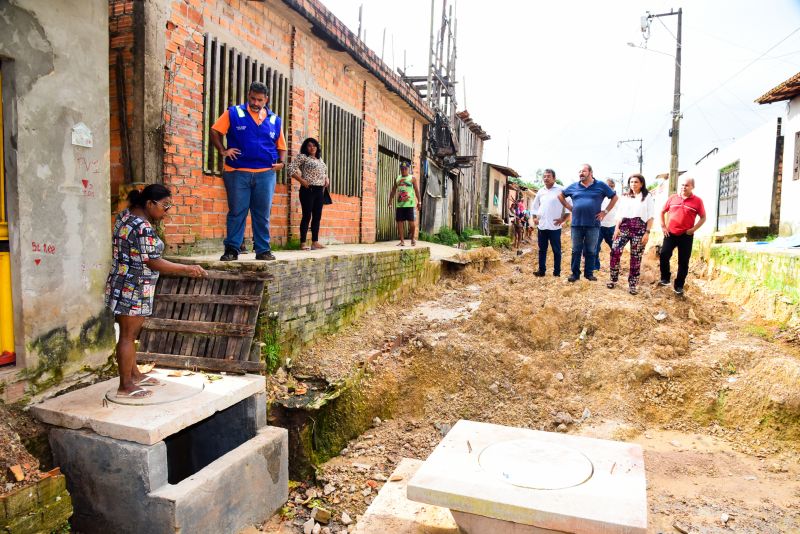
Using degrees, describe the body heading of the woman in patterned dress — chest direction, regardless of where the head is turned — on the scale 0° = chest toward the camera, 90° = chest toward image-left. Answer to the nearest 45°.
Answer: approximately 270°

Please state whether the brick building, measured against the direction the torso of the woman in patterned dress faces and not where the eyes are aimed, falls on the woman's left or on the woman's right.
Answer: on the woman's left

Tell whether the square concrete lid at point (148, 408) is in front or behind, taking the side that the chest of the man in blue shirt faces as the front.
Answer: in front

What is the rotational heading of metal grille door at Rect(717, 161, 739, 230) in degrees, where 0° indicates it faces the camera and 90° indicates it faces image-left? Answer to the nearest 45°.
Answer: approximately 45°

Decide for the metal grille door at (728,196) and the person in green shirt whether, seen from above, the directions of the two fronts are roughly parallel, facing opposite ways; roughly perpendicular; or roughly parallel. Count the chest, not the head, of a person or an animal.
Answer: roughly perpendicular

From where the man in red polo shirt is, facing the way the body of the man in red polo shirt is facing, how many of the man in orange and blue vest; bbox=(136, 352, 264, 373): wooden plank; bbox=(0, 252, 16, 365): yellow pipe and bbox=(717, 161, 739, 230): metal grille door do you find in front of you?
3

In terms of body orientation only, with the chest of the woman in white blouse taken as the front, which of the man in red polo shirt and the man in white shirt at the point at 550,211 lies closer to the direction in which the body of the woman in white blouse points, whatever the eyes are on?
the man in white shirt

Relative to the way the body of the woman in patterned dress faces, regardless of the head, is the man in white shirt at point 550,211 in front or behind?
in front

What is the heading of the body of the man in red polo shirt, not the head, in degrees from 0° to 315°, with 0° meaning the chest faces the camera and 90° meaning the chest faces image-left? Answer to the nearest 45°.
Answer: approximately 45°
